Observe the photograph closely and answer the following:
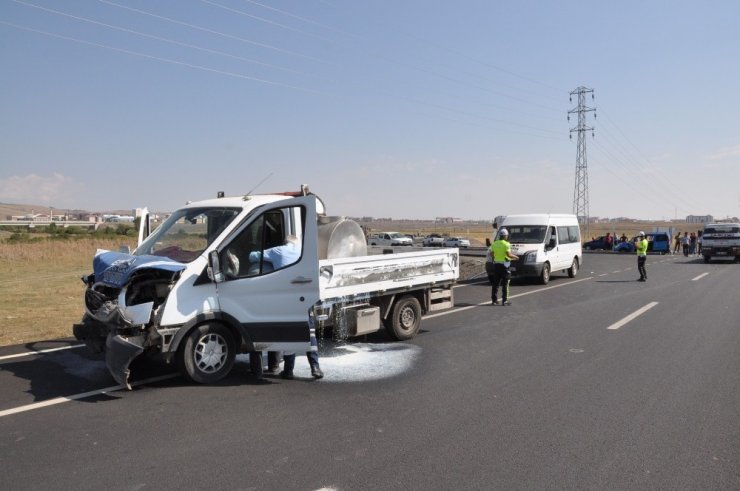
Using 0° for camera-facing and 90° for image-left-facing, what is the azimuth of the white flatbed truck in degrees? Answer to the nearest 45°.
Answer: approximately 45°

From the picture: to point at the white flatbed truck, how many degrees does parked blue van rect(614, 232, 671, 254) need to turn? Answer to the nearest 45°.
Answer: approximately 90° to its left

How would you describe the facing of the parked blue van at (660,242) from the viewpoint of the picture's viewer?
facing to the left of the viewer

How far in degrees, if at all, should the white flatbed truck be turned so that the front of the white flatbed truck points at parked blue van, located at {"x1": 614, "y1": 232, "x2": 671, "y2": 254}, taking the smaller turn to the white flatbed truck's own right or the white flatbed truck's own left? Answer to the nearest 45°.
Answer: approximately 180°

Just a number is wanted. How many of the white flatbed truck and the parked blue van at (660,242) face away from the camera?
0
